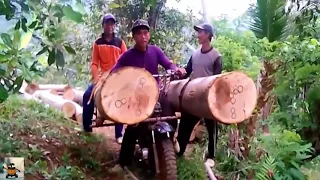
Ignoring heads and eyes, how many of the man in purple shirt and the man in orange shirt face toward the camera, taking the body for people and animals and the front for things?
2

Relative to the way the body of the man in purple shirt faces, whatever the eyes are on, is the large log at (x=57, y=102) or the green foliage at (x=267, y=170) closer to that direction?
the green foliage

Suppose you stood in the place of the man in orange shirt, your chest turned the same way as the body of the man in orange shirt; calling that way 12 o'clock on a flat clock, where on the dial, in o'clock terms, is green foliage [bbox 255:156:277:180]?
The green foliage is roughly at 10 o'clock from the man in orange shirt.

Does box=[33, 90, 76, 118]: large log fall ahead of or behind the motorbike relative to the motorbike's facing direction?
behind

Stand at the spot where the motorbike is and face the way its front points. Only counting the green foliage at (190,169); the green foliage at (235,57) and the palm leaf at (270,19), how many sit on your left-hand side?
3

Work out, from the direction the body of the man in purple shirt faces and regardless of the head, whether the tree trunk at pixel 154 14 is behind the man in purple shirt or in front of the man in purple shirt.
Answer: behind

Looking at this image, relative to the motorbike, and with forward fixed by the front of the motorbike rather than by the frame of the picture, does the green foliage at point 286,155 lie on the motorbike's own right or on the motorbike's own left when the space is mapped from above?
on the motorbike's own left

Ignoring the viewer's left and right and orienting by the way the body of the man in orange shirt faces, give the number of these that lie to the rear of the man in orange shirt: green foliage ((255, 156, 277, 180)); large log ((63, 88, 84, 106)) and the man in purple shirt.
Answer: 1

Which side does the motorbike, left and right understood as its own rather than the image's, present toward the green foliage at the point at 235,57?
left
